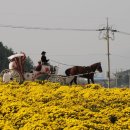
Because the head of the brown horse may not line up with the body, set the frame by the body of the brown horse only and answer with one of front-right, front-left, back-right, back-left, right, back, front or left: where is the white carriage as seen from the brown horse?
back-right

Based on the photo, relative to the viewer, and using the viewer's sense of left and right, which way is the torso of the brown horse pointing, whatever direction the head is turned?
facing to the right of the viewer

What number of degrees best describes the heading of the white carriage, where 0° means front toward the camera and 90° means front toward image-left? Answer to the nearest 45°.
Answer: approximately 270°

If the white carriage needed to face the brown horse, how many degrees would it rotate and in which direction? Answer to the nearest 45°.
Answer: approximately 45° to its left

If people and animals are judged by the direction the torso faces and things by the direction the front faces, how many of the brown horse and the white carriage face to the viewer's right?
2
